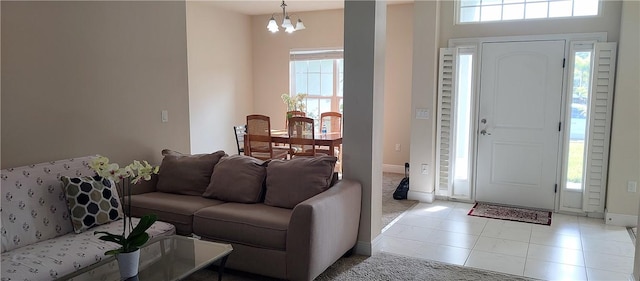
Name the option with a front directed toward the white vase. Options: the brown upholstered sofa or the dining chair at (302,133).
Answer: the brown upholstered sofa

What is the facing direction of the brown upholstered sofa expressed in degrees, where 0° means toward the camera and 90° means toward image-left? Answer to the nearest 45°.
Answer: approximately 45°

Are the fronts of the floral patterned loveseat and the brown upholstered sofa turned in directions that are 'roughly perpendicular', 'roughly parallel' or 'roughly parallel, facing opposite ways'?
roughly perpendicular

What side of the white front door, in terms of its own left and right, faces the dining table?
right

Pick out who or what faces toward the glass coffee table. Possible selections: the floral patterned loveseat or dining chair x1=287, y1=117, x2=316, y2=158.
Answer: the floral patterned loveseat

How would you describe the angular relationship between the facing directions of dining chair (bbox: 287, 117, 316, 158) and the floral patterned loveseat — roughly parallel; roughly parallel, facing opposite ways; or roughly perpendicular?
roughly perpendicular

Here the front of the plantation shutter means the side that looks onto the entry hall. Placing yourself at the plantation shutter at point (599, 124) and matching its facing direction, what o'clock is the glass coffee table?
The glass coffee table is roughly at 1 o'clock from the plantation shutter.

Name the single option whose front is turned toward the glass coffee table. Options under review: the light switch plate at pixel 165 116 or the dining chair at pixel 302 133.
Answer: the light switch plate

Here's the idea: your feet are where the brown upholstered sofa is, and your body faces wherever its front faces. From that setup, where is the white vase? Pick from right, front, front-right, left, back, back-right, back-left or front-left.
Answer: front

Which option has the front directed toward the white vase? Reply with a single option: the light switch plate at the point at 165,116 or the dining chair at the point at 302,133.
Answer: the light switch plate

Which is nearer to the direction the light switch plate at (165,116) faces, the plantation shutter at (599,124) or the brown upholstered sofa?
the brown upholstered sofa

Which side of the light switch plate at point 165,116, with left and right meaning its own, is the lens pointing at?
front
